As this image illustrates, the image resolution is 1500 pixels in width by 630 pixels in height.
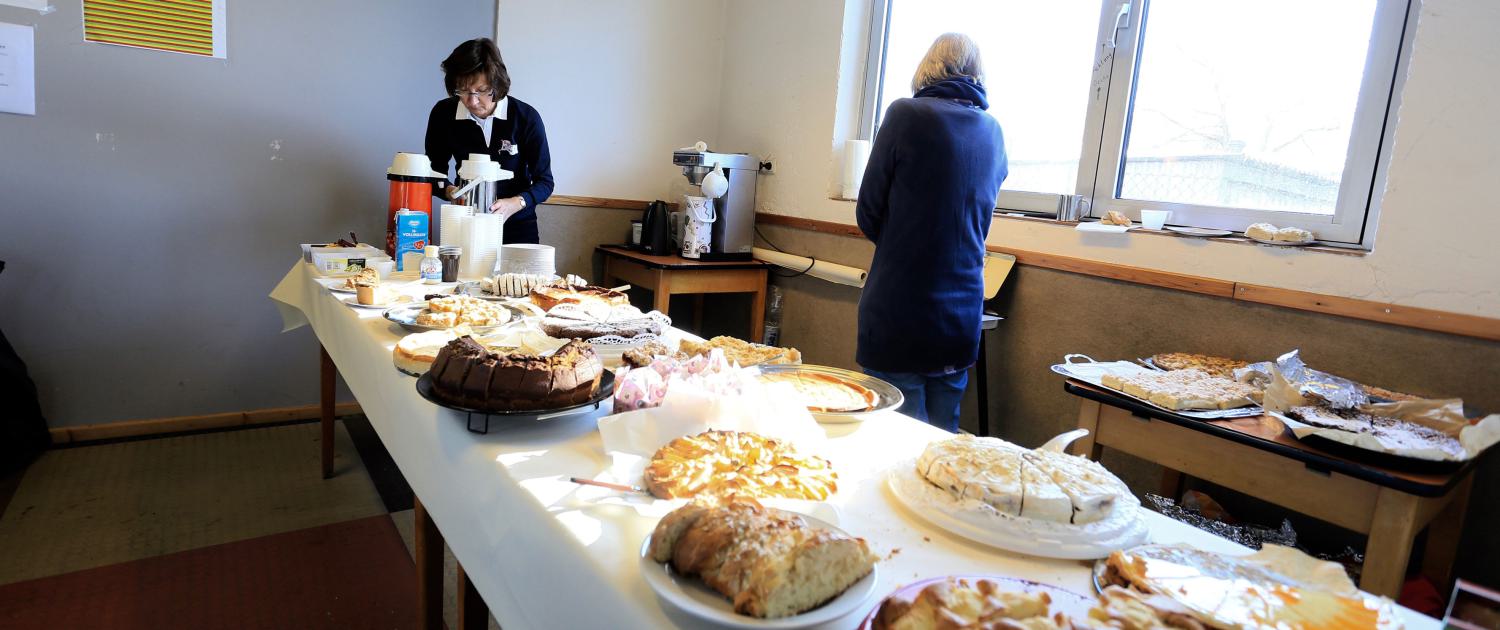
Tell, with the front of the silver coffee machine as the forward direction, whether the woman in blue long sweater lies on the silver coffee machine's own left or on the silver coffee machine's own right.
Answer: on the silver coffee machine's own left

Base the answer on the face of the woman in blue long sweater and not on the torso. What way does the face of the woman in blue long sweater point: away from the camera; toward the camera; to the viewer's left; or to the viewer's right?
away from the camera

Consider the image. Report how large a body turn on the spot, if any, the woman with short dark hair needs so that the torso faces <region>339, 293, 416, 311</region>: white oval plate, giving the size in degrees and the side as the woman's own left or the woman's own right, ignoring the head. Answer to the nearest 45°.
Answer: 0° — they already face it

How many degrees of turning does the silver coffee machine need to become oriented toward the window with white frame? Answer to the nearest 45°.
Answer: approximately 135° to its left

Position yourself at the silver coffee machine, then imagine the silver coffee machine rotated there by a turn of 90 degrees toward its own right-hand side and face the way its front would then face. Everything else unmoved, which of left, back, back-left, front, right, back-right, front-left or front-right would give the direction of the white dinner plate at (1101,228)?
back-right

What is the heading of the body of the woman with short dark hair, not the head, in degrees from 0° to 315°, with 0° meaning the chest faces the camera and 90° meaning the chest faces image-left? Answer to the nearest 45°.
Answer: approximately 0°
